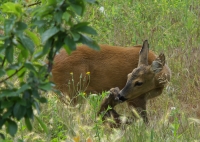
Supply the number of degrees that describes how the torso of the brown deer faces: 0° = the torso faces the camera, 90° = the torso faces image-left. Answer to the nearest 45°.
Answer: approximately 270°
